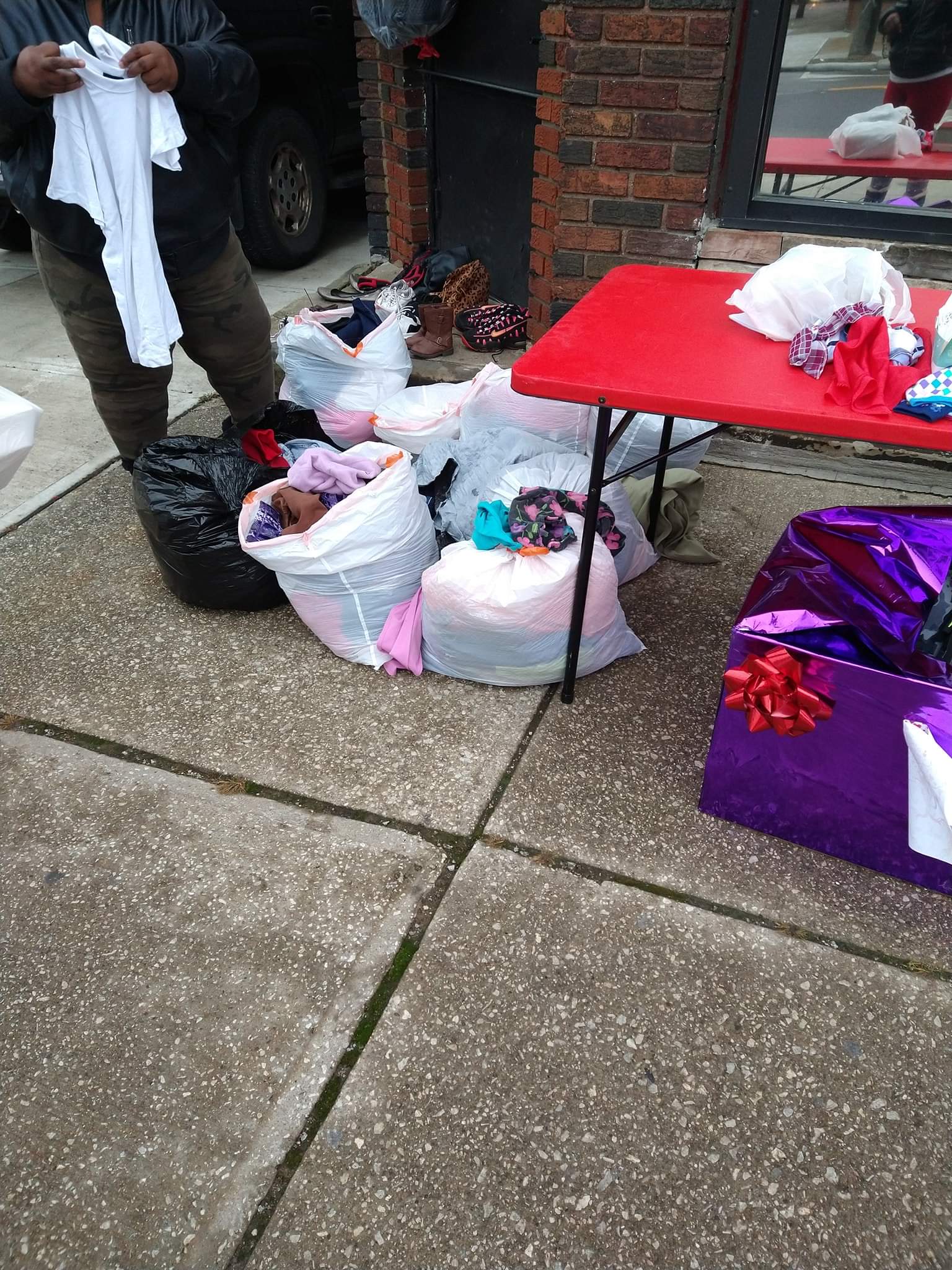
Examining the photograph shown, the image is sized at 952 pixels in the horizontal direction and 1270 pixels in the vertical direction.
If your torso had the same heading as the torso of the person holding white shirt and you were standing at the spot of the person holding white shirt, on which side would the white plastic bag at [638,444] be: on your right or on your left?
on your left

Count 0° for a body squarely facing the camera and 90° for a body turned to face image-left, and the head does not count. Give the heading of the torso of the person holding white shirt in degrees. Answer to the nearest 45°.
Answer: approximately 0°

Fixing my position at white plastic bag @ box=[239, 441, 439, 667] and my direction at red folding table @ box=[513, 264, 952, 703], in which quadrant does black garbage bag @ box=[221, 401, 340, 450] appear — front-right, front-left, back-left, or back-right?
back-left

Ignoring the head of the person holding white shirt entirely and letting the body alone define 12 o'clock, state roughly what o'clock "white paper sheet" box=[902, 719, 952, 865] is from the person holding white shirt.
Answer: The white paper sheet is roughly at 11 o'clock from the person holding white shirt.

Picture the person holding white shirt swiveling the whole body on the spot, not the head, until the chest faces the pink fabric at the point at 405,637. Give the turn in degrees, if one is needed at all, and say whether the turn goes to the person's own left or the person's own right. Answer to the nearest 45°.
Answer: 0° — they already face it

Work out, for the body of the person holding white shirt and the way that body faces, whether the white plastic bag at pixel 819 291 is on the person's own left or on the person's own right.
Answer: on the person's own left

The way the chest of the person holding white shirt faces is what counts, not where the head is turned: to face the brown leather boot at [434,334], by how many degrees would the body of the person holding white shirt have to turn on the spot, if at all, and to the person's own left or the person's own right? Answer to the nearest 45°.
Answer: approximately 135° to the person's own left
